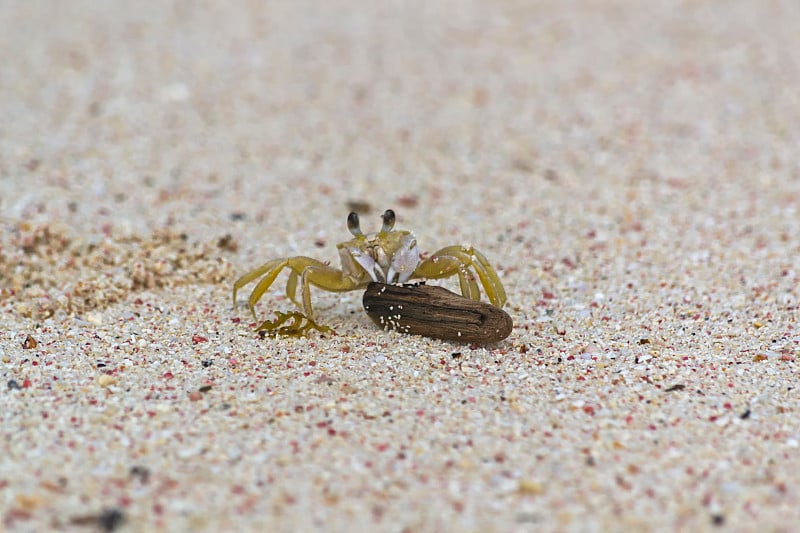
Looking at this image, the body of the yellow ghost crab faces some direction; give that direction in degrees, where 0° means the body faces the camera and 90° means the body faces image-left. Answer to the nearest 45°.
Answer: approximately 0°
